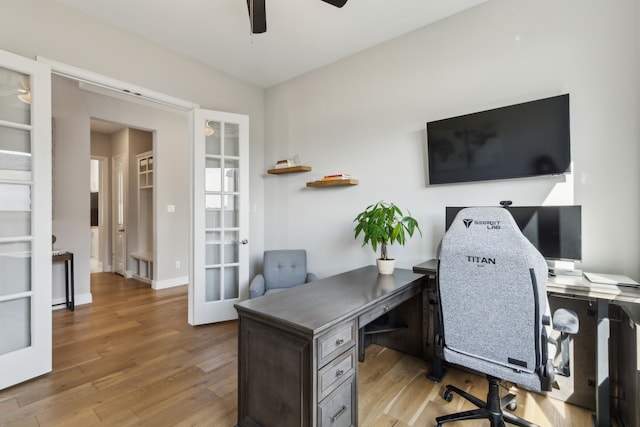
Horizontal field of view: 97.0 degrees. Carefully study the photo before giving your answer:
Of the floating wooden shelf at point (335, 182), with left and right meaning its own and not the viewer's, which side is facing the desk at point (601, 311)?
left

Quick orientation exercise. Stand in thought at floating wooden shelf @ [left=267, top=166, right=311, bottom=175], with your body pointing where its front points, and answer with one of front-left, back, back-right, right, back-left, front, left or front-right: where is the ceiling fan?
front-left

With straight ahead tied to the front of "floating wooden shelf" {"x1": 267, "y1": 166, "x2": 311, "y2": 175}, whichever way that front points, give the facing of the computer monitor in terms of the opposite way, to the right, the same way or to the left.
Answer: the same way

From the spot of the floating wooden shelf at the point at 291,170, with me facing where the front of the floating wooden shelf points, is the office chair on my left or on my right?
on my left

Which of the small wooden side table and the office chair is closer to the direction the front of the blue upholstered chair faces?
the office chair

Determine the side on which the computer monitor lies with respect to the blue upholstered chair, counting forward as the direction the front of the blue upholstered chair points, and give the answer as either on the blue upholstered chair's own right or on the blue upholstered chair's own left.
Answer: on the blue upholstered chair's own left

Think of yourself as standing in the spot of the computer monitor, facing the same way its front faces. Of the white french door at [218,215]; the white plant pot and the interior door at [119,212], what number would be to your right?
3

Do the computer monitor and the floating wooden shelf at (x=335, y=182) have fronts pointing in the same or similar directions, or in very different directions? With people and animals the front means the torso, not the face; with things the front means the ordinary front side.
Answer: same or similar directions

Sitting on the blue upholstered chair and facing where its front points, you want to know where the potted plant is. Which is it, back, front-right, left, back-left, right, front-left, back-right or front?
front-left

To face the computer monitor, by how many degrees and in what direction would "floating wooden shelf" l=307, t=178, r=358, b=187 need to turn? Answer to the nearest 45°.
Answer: approximately 90° to its left

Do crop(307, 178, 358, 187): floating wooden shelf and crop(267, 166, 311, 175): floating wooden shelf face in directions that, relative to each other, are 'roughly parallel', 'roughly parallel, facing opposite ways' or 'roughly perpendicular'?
roughly parallel

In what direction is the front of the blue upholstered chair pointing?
toward the camera

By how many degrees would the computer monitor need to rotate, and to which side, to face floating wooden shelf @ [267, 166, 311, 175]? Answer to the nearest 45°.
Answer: approximately 90° to its right

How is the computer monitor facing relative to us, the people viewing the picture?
facing the viewer

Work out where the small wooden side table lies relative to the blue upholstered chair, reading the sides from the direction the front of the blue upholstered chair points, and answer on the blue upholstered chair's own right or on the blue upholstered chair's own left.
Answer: on the blue upholstered chair's own right

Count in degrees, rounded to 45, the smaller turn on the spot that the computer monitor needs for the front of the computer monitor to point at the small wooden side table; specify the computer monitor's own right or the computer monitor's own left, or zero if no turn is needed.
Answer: approximately 90° to the computer monitor's own right

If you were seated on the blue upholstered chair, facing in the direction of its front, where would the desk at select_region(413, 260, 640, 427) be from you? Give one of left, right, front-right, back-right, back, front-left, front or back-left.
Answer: front-left

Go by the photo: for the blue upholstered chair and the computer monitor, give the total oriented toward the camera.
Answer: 2
